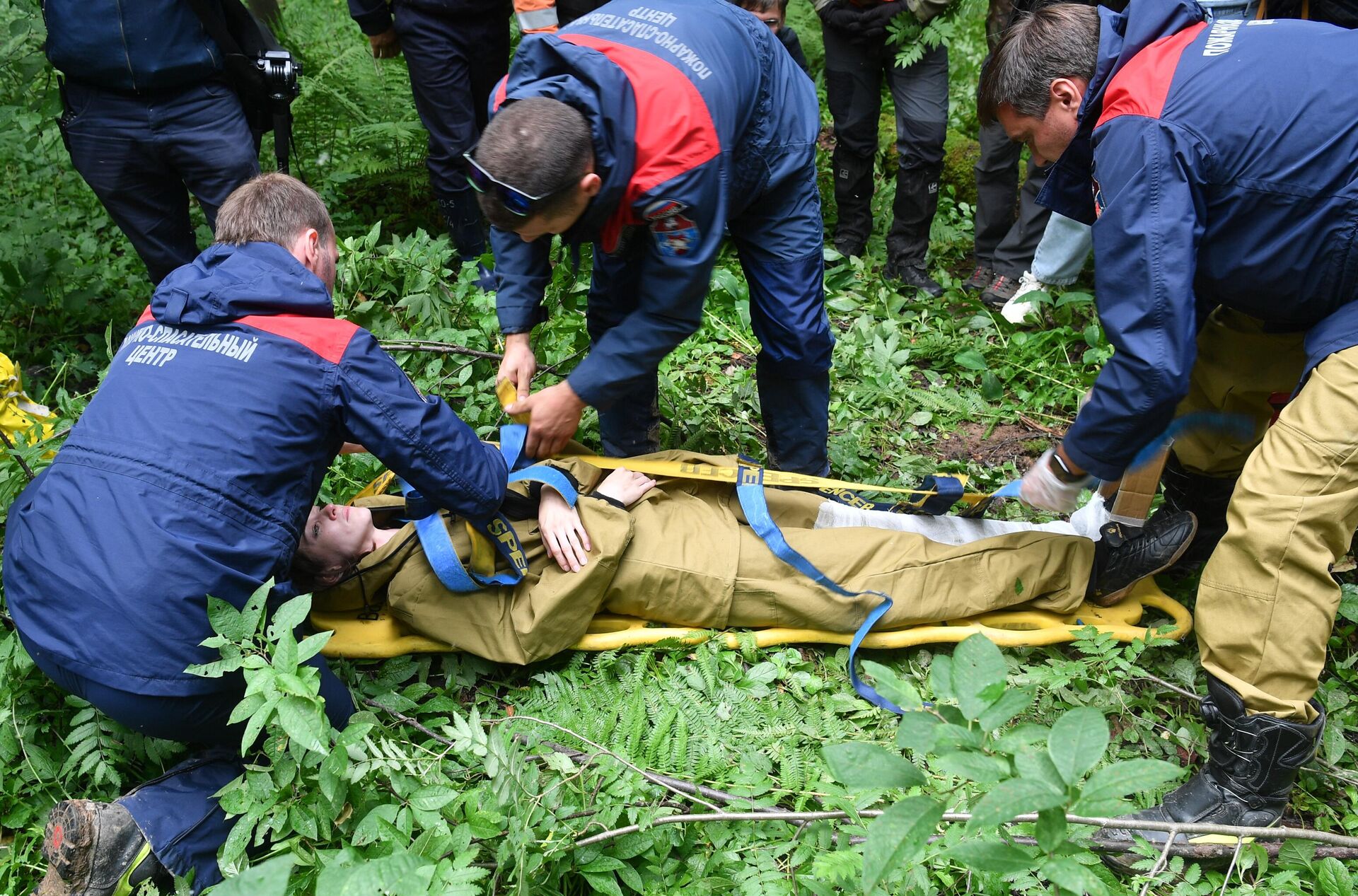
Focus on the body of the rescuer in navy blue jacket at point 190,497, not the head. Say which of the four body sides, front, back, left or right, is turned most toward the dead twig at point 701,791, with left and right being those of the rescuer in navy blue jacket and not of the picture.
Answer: right

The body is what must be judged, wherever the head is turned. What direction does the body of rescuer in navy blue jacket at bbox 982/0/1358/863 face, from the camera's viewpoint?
to the viewer's left

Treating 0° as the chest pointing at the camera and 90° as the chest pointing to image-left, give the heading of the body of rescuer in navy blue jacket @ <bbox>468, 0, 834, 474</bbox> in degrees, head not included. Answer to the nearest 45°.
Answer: approximately 45°

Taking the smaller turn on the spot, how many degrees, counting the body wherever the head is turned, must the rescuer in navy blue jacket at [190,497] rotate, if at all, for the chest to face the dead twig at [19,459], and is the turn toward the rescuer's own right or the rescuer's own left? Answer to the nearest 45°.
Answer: approximately 90° to the rescuer's own left

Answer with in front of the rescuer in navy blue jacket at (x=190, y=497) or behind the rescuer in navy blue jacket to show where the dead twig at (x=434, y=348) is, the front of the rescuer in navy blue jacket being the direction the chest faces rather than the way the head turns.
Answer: in front

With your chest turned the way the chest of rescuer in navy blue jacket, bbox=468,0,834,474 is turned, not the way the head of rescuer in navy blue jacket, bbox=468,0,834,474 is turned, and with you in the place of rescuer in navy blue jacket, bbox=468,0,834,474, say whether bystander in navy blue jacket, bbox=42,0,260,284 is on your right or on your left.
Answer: on your right

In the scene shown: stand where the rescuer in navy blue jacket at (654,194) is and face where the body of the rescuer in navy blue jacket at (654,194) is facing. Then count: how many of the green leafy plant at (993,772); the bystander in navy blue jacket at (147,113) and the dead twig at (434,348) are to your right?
2
